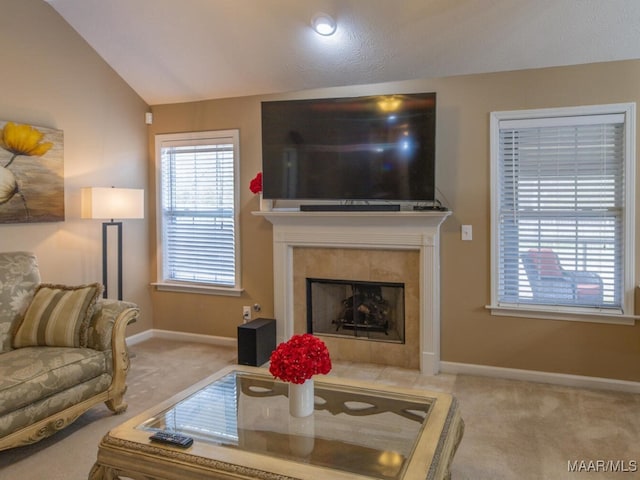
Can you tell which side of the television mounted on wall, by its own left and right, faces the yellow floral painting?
right

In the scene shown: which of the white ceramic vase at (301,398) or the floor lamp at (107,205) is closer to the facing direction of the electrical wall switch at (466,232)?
the white ceramic vase

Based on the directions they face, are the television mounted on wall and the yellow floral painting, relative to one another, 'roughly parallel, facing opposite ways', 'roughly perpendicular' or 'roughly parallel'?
roughly perpendicular

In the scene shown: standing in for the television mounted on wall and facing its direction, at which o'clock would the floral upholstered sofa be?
The floral upholstered sofa is roughly at 2 o'clock from the television mounted on wall.

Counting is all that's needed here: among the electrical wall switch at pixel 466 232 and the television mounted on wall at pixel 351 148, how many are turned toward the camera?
2

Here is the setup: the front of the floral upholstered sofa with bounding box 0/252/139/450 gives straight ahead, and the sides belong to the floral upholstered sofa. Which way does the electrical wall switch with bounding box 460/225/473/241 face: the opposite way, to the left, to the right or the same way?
to the right

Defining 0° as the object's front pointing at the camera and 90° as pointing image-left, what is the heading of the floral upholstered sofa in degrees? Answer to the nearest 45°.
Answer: approximately 315°
